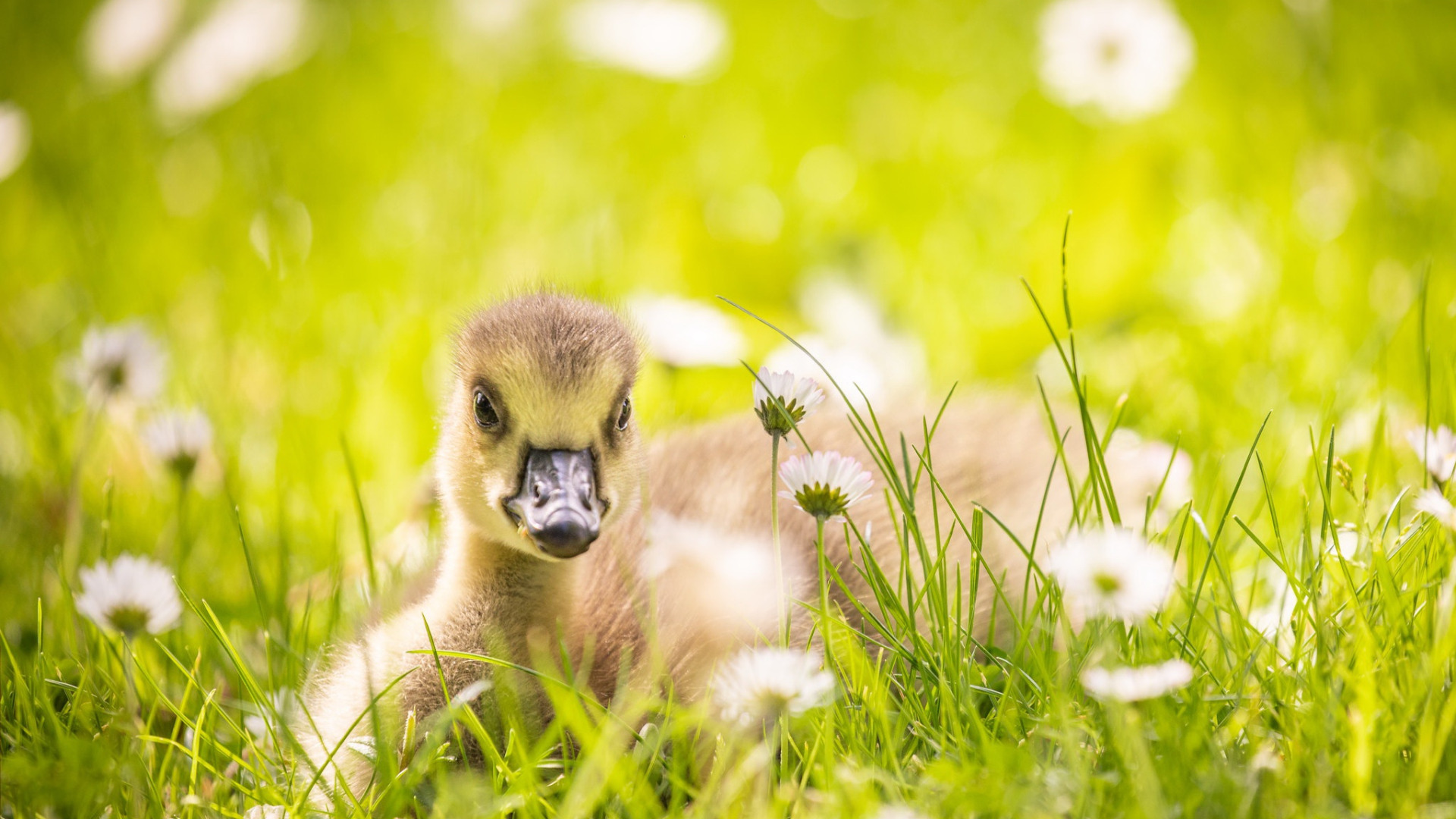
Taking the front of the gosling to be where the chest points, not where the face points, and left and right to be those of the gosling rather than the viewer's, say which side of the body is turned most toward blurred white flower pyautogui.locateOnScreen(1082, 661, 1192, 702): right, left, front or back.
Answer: left

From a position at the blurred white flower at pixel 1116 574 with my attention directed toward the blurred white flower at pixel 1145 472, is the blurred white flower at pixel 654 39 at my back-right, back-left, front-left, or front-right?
front-left

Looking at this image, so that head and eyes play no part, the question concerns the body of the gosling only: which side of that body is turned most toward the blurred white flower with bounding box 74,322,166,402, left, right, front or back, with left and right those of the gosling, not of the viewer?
right

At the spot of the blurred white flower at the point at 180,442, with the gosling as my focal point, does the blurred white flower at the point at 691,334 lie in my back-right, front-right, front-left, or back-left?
front-left

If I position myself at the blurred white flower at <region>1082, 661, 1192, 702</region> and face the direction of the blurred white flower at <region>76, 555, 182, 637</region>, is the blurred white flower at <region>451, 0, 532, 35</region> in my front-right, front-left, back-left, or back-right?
front-right

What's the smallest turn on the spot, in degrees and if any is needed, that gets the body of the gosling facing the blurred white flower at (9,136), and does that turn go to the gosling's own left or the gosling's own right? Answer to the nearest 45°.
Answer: approximately 90° to the gosling's own right

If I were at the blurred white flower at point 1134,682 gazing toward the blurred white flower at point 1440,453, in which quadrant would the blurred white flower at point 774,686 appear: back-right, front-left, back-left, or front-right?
back-left

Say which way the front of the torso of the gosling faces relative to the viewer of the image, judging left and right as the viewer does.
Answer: facing the viewer and to the left of the viewer

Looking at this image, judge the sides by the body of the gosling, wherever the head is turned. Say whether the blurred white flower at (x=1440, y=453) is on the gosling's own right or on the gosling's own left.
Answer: on the gosling's own left

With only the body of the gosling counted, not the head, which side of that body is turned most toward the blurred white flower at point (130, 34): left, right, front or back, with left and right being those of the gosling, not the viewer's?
right

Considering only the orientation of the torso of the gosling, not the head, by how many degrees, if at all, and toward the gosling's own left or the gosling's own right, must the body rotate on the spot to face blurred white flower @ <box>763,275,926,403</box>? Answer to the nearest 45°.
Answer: approximately 135° to the gosling's own right

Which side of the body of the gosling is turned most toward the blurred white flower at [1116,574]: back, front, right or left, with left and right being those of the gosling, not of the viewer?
left
